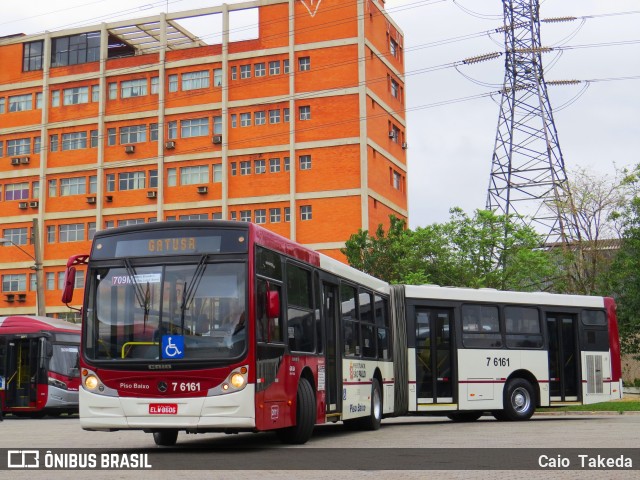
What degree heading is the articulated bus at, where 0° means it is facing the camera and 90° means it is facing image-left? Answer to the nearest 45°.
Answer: approximately 45°

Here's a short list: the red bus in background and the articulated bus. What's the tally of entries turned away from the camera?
0

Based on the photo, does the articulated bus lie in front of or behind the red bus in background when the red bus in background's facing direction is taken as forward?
in front

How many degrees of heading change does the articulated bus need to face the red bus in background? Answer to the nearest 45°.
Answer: approximately 90° to its right

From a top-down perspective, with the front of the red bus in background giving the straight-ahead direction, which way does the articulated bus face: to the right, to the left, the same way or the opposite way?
to the right

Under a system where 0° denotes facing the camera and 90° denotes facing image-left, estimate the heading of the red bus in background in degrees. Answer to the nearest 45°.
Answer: approximately 315°
